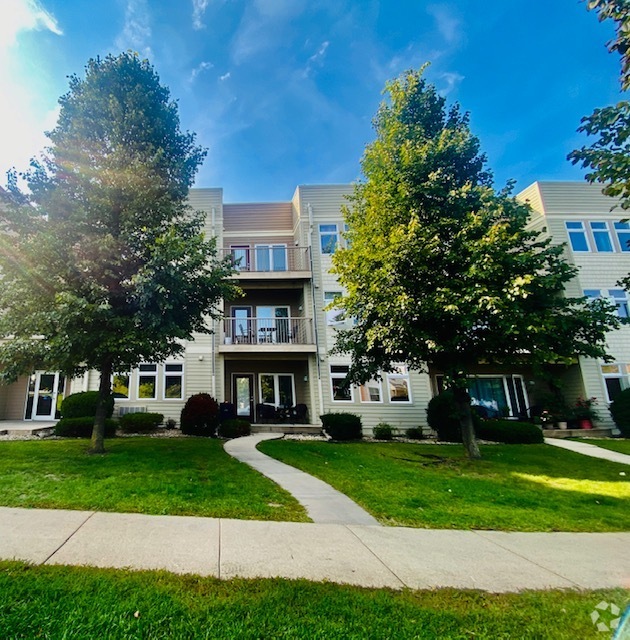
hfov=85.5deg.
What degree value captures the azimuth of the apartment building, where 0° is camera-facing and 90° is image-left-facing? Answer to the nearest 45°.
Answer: approximately 0°

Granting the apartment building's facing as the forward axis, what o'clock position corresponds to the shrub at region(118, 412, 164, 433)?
The shrub is roughly at 2 o'clock from the apartment building.

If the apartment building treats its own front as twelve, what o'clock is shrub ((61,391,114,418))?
The shrub is roughly at 2 o'clock from the apartment building.
